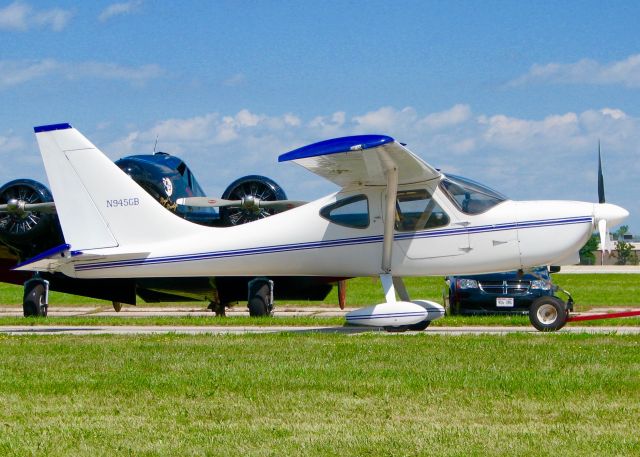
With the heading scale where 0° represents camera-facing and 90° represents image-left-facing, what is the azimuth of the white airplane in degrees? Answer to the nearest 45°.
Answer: approximately 270°

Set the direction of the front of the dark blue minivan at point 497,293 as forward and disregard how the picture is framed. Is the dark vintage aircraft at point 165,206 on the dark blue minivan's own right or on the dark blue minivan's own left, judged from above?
on the dark blue minivan's own right

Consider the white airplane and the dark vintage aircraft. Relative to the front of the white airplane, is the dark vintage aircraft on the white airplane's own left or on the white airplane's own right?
on the white airplane's own left

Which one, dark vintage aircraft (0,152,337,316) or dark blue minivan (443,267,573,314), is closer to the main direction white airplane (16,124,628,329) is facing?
the dark blue minivan

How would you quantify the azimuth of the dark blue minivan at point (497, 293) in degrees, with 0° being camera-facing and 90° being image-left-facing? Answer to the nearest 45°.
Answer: approximately 0°

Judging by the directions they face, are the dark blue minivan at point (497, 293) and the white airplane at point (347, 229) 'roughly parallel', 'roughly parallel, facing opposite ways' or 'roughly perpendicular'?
roughly perpendicular

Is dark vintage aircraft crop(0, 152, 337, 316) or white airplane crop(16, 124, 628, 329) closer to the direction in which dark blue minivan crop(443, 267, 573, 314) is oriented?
the white airplane

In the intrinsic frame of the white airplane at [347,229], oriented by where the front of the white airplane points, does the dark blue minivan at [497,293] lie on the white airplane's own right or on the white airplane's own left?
on the white airplane's own left

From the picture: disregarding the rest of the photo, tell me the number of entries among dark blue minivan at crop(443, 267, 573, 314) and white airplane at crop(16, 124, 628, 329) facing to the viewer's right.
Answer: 1
